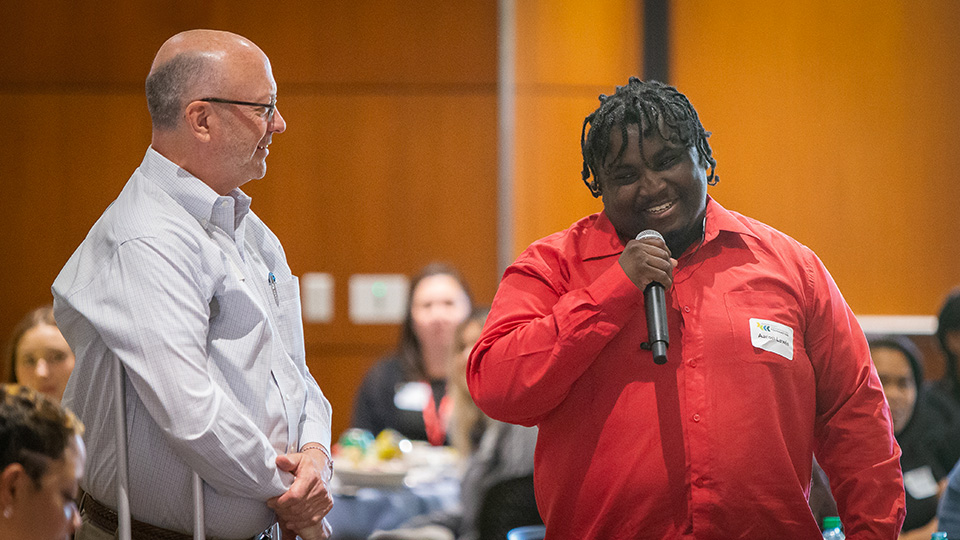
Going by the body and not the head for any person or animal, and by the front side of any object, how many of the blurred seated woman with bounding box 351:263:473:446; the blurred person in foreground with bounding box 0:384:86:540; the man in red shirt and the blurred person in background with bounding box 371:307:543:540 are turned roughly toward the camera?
2

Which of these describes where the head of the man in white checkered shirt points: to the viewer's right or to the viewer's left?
to the viewer's right

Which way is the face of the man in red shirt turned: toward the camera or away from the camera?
toward the camera

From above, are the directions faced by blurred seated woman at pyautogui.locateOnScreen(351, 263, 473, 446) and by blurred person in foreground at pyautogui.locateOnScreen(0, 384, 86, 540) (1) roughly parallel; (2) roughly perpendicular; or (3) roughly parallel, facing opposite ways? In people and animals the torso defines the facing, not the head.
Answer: roughly perpendicular

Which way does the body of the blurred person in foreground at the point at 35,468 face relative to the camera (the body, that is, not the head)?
to the viewer's right

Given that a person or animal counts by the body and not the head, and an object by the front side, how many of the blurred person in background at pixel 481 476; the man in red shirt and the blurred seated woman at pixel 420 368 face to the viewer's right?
0

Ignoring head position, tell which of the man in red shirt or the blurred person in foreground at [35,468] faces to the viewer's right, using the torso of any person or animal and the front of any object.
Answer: the blurred person in foreground

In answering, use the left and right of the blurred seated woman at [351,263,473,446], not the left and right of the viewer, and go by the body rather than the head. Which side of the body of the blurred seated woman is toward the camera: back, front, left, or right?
front

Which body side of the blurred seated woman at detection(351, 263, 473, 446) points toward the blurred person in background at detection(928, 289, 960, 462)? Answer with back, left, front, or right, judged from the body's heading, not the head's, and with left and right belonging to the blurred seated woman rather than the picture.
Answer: left

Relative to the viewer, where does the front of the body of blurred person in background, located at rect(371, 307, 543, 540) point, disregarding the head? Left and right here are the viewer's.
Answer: facing to the left of the viewer

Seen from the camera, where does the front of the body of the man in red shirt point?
toward the camera

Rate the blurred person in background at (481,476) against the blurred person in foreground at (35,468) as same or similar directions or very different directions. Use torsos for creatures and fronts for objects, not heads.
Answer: very different directions

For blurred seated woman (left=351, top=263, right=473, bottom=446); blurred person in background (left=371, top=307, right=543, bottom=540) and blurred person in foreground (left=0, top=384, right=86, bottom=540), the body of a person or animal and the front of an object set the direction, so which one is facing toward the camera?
the blurred seated woman
